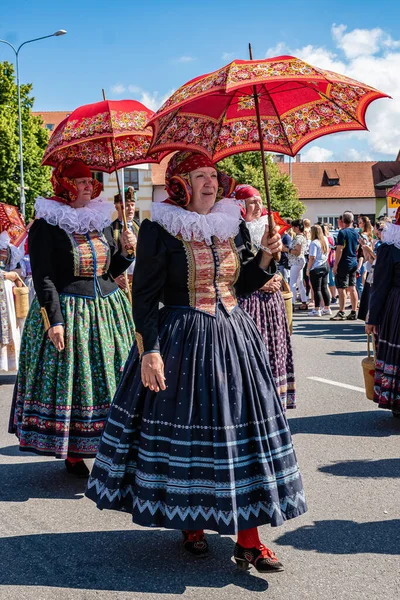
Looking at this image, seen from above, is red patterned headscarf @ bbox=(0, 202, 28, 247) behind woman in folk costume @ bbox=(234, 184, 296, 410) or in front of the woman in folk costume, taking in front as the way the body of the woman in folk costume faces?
behind

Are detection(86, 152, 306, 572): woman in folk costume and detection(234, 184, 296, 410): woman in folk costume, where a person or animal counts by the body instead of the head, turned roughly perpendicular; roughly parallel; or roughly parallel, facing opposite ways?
roughly parallel

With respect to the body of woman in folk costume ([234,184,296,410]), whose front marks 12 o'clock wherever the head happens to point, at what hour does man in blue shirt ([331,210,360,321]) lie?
The man in blue shirt is roughly at 8 o'clock from the woman in folk costume.

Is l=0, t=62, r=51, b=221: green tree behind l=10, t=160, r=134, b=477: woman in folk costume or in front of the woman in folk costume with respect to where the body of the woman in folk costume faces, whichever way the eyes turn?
behind

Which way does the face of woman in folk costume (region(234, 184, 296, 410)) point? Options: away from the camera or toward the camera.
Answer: toward the camera

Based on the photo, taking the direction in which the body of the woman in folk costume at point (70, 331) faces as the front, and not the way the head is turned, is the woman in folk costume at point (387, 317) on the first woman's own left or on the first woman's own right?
on the first woman's own left

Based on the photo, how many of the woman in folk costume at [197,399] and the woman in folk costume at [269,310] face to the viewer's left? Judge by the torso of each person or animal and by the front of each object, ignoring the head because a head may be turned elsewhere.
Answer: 0

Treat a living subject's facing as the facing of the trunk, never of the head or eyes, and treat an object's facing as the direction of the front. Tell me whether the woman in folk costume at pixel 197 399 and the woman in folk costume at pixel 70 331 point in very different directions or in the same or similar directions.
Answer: same or similar directions

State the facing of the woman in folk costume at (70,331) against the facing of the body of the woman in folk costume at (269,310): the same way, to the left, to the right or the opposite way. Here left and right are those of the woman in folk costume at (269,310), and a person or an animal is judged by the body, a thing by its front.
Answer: the same way

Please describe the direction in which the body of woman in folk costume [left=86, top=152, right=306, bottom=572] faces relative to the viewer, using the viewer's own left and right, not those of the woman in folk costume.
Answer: facing the viewer and to the right of the viewer

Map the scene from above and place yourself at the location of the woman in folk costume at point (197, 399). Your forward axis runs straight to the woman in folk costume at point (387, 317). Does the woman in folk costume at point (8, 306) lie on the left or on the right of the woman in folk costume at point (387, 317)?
left

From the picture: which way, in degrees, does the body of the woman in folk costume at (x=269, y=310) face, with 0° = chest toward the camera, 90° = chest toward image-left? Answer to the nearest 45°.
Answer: approximately 315°
